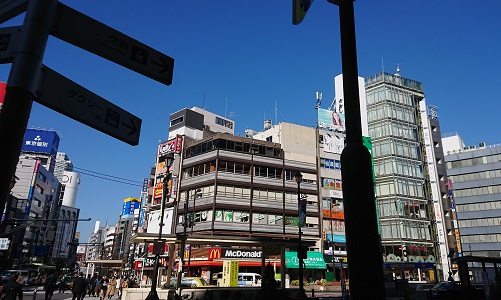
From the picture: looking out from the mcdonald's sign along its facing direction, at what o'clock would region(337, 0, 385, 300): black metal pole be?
The black metal pole is roughly at 12 o'clock from the mcdonald's sign.

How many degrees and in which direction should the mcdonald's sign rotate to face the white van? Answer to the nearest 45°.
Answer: approximately 45° to its left

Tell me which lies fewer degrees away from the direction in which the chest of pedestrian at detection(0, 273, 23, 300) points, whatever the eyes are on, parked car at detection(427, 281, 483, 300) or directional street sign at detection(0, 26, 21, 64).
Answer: the parked car

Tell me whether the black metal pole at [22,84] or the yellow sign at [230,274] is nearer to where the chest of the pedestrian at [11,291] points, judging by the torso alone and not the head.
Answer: the yellow sign

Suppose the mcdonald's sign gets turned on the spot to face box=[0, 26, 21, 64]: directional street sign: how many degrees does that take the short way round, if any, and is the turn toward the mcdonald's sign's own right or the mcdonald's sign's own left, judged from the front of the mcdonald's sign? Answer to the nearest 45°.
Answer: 0° — it already faces it

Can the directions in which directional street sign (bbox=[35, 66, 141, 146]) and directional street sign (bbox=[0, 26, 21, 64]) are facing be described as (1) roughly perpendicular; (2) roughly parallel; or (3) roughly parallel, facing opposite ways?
roughly perpendicular

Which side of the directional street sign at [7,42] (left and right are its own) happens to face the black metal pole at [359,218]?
left

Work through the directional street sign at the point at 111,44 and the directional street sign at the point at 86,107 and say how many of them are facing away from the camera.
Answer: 0

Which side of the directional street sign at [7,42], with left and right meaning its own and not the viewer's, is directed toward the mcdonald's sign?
back

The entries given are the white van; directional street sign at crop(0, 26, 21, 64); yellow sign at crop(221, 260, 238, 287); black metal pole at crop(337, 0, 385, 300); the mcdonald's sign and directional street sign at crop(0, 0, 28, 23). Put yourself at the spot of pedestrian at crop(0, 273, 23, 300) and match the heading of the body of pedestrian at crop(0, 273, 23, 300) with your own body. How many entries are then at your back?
3

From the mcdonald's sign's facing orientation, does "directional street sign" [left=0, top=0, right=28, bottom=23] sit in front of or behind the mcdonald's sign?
in front

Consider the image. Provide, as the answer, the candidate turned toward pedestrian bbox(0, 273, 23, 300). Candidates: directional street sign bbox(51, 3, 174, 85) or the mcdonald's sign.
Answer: the mcdonald's sign
